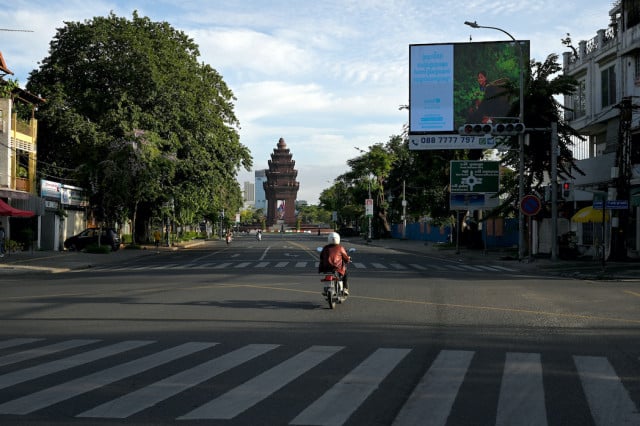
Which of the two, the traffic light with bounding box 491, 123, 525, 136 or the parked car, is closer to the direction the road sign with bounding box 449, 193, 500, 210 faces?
the traffic light

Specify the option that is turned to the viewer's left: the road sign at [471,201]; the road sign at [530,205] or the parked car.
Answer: the parked car

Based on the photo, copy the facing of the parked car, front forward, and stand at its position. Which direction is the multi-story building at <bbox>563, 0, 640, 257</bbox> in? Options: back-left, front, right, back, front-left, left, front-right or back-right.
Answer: back-left

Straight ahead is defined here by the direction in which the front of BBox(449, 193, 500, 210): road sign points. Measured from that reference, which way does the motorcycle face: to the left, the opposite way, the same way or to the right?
the opposite way

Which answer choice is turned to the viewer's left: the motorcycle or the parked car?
the parked car

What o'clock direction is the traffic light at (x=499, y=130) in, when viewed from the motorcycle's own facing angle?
The traffic light is roughly at 1 o'clock from the motorcycle.

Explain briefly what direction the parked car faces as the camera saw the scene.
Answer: facing to the left of the viewer

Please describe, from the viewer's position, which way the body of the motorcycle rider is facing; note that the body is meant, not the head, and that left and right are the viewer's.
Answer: facing away from the viewer
